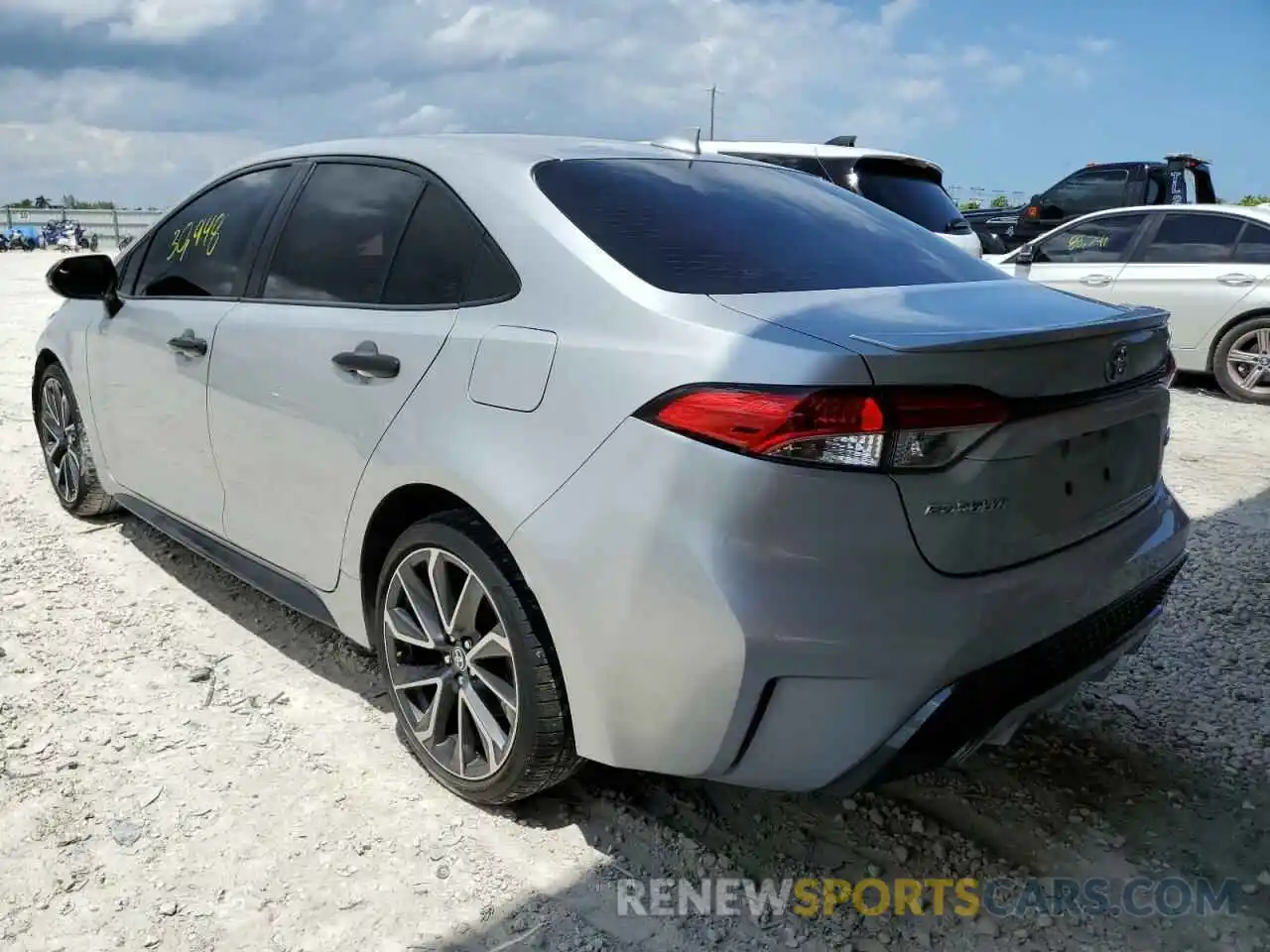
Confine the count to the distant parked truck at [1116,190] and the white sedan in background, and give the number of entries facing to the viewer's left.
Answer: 2

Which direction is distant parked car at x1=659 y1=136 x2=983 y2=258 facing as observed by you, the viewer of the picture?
facing away from the viewer and to the left of the viewer

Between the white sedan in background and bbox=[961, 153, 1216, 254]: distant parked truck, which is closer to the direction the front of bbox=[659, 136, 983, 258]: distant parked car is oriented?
the distant parked truck

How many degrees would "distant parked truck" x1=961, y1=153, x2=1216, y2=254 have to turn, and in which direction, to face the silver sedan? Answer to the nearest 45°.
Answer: approximately 90° to its left

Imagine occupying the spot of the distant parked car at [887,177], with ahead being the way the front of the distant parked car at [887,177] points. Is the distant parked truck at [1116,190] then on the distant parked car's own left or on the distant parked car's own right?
on the distant parked car's own right

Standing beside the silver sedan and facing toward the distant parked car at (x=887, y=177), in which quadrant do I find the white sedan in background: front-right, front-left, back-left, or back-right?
front-right

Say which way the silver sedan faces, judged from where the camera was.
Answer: facing away from the viewer and to the left of the viewer

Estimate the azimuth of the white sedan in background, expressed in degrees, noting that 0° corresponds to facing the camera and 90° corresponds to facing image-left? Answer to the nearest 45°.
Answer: approximately 90°

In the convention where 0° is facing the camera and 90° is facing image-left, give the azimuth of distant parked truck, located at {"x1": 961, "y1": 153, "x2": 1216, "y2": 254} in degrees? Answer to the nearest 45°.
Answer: approximately 90°

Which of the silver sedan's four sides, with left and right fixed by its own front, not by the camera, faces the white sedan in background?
right
